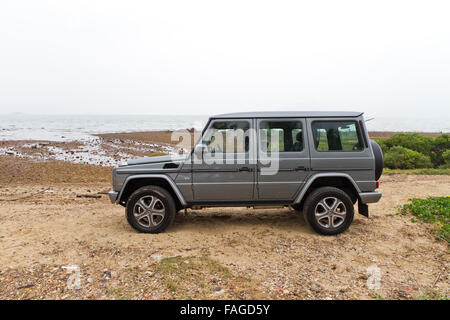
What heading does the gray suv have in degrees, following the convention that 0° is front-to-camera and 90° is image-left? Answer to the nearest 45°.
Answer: approximately 90°

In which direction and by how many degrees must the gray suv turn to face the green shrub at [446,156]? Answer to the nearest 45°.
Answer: approximately 135° to its right

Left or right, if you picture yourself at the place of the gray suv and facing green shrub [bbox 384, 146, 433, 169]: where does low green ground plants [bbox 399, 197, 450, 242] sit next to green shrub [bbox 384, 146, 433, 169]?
right

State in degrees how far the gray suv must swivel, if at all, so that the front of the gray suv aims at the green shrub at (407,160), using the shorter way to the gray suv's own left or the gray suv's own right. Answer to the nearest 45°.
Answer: approximately 135° to the gray suv's own right

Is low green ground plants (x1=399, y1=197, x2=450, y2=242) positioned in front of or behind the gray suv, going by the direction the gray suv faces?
behind

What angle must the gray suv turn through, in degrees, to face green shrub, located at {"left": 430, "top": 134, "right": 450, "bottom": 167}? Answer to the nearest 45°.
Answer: approximately 135° to its right

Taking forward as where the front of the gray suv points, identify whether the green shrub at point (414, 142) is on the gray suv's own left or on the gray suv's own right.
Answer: on the gray suv's own right
